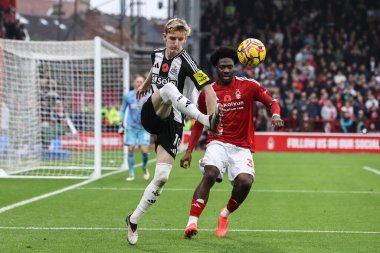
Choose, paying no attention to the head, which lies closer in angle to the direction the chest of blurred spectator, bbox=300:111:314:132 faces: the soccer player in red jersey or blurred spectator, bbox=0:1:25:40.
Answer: the soccer player in red jersey

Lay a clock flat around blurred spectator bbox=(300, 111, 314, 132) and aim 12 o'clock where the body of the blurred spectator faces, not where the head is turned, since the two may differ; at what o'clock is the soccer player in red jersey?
The soccer player in red jersey is roughly at 12 o'clock from the blurred spectator.

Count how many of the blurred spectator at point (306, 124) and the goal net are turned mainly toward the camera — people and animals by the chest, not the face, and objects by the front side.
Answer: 1

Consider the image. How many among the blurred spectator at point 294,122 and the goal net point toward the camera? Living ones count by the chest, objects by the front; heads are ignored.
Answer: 1

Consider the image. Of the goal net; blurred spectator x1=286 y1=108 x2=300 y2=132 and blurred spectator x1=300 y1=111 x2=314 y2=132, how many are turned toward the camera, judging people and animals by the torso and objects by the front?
2

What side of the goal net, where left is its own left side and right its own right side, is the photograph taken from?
right

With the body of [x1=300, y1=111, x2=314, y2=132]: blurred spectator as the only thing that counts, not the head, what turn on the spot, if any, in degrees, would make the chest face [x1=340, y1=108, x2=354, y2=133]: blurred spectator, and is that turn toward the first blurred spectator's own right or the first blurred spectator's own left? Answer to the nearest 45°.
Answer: approximately 90° to the first blurred spectator's own left
